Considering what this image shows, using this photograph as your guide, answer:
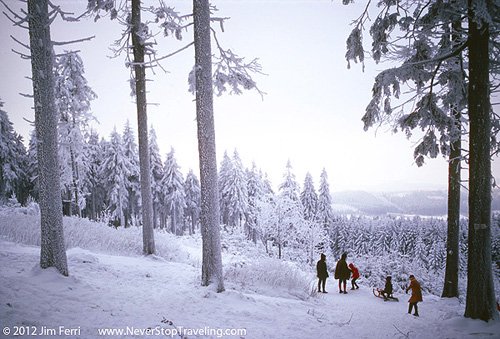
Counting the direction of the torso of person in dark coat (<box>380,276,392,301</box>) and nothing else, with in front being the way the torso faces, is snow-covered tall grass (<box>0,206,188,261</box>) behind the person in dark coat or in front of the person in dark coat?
in front

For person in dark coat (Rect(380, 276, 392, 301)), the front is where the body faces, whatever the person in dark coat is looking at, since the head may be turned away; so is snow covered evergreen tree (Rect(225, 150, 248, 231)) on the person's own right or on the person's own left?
on the person's own right

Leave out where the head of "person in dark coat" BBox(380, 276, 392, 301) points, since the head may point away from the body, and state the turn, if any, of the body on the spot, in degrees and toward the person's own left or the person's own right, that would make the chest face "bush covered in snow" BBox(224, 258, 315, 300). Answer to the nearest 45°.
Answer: approximately 45° to the person's own left

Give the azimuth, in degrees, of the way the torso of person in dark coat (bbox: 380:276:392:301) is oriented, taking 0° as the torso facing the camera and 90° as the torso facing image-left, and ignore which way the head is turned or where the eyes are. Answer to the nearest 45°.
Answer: approximately 90°

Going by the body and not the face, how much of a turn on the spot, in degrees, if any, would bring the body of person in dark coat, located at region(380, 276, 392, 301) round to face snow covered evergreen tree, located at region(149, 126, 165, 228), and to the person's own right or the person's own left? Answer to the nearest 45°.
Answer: approximately 45° to the person's own right

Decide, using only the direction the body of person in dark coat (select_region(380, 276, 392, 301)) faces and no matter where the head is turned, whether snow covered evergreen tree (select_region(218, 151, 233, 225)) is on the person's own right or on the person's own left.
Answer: on the person's own right

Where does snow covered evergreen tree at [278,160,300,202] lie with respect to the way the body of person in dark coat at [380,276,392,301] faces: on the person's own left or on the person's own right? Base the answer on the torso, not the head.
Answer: on the person's own right
